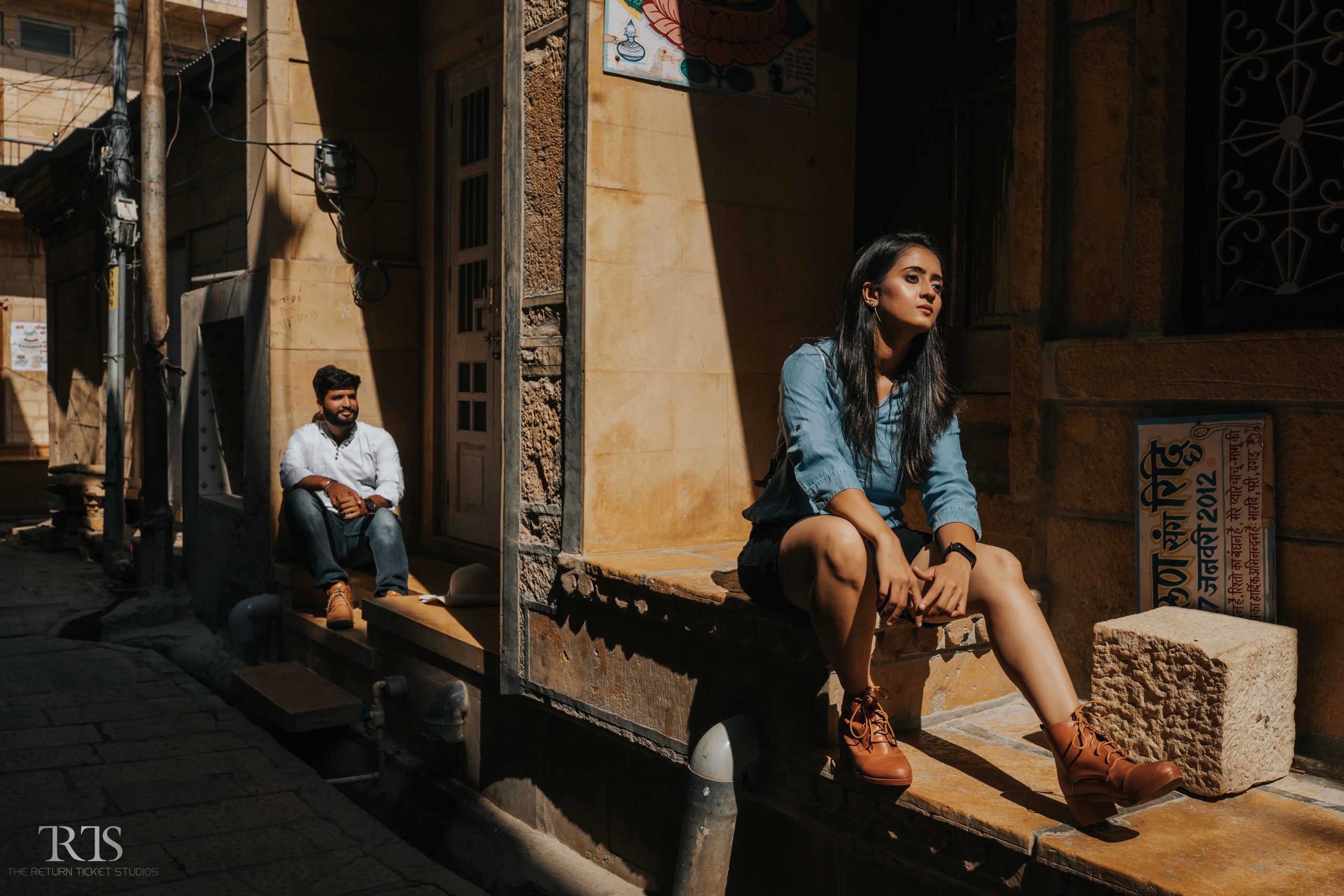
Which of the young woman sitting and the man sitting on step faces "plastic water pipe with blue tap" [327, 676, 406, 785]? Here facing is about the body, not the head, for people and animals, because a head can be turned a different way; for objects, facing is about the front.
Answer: the man sitting on step

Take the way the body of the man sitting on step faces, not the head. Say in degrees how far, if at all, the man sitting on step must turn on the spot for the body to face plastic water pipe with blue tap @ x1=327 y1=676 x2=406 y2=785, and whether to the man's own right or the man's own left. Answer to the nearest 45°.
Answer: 0° — they already face it

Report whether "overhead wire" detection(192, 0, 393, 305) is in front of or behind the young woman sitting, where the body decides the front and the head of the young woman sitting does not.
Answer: behind

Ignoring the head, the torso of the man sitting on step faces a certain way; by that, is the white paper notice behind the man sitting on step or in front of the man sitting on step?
behind

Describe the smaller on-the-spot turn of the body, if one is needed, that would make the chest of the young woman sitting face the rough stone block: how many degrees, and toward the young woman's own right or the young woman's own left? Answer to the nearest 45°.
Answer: approximately 45° to the young woman's own left

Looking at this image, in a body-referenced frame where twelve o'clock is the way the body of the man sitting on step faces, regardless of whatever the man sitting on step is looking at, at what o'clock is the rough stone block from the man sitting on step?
The rough stone block is roughly at 11 o'clock from the man sitting on step.

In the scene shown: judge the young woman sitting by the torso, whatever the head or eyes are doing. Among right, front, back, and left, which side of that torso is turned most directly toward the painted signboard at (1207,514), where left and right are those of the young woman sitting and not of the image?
left

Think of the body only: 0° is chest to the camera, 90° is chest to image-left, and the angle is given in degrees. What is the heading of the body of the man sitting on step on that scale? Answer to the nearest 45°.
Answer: approximately 0°

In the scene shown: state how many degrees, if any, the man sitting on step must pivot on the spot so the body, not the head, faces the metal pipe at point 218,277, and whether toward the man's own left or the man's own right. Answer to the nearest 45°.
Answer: approximately 180°
